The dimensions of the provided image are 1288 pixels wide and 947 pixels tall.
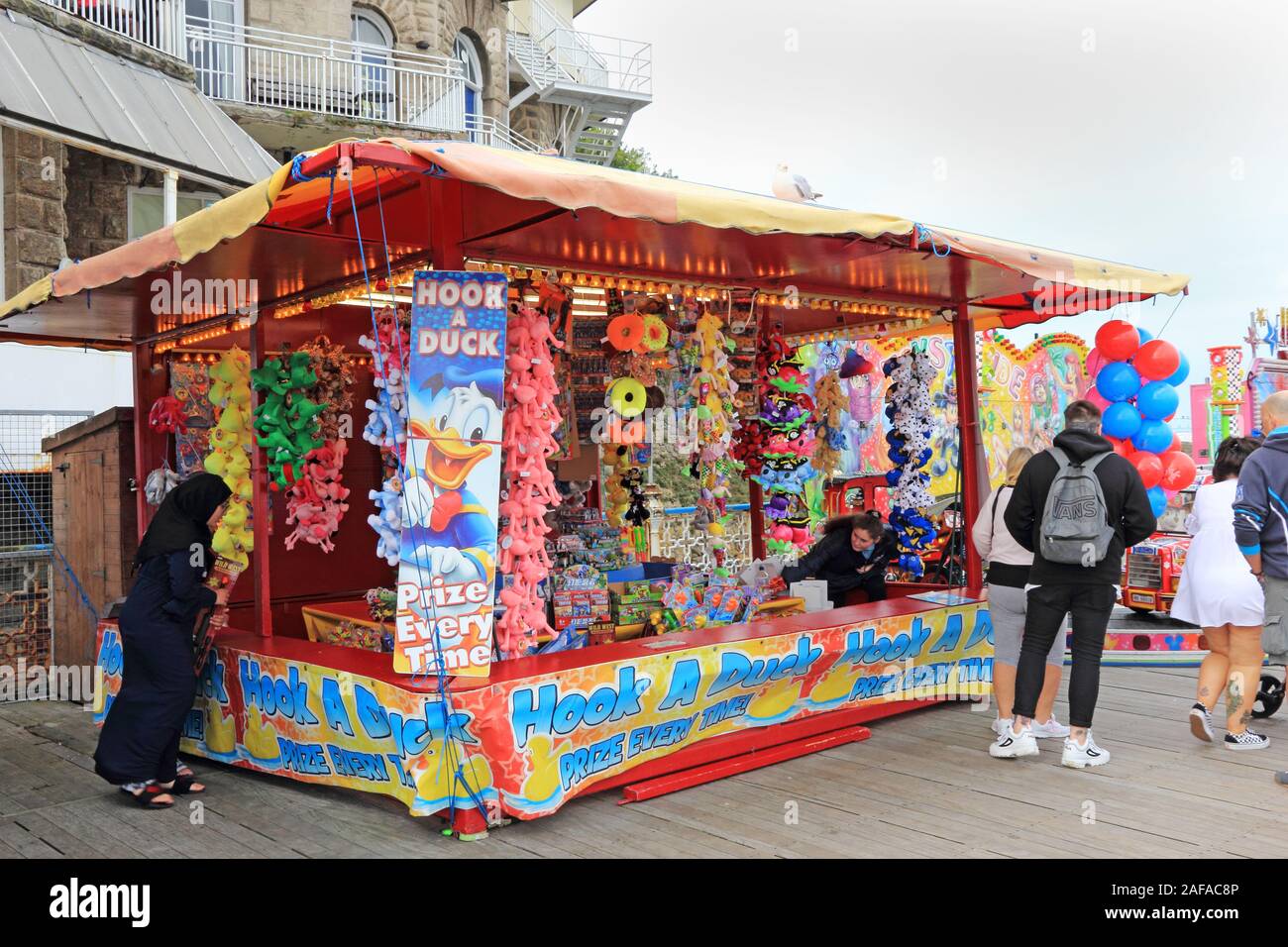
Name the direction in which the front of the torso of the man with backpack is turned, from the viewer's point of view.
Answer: away from the camera

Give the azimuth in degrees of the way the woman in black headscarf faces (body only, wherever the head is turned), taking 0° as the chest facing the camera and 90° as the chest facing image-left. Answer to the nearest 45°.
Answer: approximately 270°

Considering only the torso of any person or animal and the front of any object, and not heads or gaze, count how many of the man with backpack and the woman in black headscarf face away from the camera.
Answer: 1

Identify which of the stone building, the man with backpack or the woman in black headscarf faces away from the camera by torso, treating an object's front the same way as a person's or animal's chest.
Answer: the man with backpack

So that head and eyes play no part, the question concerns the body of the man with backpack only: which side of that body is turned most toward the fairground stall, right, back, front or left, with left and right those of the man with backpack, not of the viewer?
left

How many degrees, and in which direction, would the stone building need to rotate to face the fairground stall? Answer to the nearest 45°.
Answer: approximately 45° to its right

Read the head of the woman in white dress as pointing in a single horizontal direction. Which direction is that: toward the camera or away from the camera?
away from the camera

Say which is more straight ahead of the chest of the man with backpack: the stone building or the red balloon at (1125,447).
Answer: the red balloon
